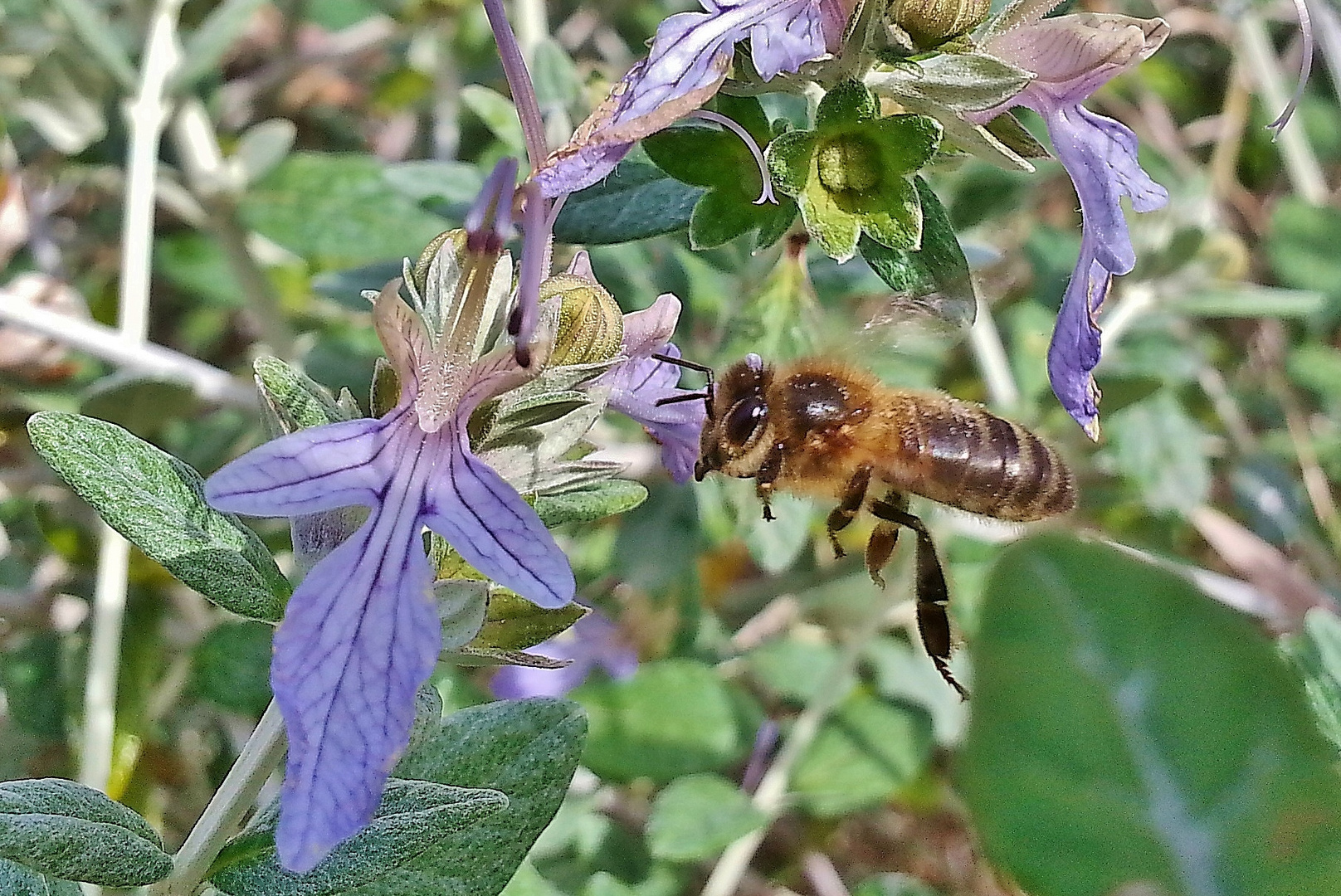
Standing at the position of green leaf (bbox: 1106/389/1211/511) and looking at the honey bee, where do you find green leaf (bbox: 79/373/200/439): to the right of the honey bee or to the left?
right

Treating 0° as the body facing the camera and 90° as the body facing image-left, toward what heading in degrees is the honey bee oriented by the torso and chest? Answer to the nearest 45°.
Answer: approximately 90°

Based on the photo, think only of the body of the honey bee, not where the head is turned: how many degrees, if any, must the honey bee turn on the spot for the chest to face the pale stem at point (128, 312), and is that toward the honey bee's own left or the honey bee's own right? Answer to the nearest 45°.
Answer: approximately 45° to the honey bee's own right

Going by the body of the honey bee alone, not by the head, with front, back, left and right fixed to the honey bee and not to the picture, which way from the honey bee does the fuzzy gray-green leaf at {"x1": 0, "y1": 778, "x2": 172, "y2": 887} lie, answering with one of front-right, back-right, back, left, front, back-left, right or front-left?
front-left
